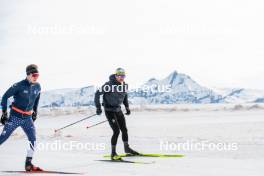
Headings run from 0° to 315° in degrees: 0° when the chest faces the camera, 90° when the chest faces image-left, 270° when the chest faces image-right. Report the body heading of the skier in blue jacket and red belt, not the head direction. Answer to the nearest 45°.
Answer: approximately 315°

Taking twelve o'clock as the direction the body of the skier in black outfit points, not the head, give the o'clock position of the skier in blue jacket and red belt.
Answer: The skier in blue jacket and red belt is roughly at 3 o'clock from the skier in black outfit.

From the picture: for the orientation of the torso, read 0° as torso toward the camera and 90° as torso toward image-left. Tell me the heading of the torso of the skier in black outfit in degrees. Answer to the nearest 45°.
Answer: approximately 315°

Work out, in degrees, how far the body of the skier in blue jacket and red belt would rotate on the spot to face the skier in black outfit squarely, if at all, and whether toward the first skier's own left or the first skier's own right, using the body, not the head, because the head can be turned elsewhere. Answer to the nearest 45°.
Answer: approximately 90° to the first skier's own left
